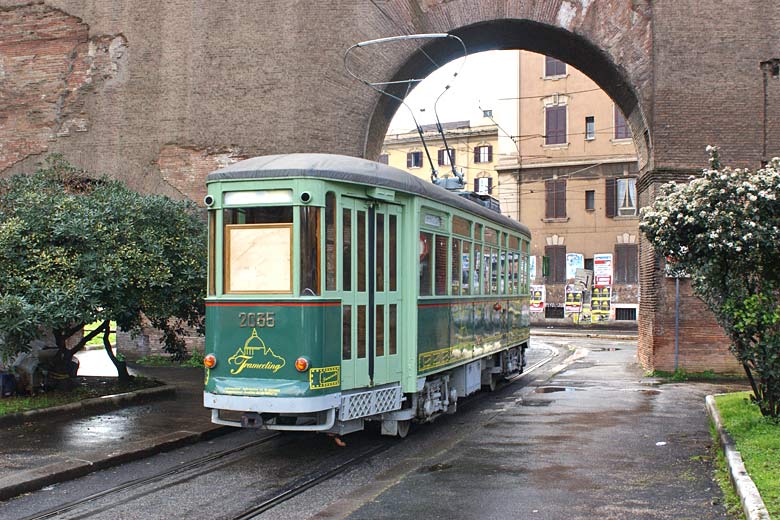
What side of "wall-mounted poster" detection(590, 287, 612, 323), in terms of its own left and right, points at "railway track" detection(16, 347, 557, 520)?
front

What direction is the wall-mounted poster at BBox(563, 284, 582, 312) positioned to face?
toward the camera

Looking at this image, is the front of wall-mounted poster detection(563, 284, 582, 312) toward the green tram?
yes

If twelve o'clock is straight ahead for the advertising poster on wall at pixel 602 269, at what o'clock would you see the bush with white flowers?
The bush with white flowers is roughly at 12 o'clock from the advertising poster on wall.

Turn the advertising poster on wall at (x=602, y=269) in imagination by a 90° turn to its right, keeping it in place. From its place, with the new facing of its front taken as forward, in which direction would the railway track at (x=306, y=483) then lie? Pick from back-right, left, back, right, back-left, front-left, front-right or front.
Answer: left

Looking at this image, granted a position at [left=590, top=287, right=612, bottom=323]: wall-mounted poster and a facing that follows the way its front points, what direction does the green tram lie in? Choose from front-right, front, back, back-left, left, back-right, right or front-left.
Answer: front

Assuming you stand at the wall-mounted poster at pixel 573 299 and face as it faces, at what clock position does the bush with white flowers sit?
The bush with white flowers is roughly at 12 o'clock from the wall-mounted poster.

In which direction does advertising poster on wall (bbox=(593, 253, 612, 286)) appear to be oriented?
toward the camera

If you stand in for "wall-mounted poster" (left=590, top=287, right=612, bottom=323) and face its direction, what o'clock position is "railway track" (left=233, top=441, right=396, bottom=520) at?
The railway track is roughly at 12 o'clock from the wall-mounted poster.

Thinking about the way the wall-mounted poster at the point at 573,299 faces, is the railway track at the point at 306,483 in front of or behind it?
in front
